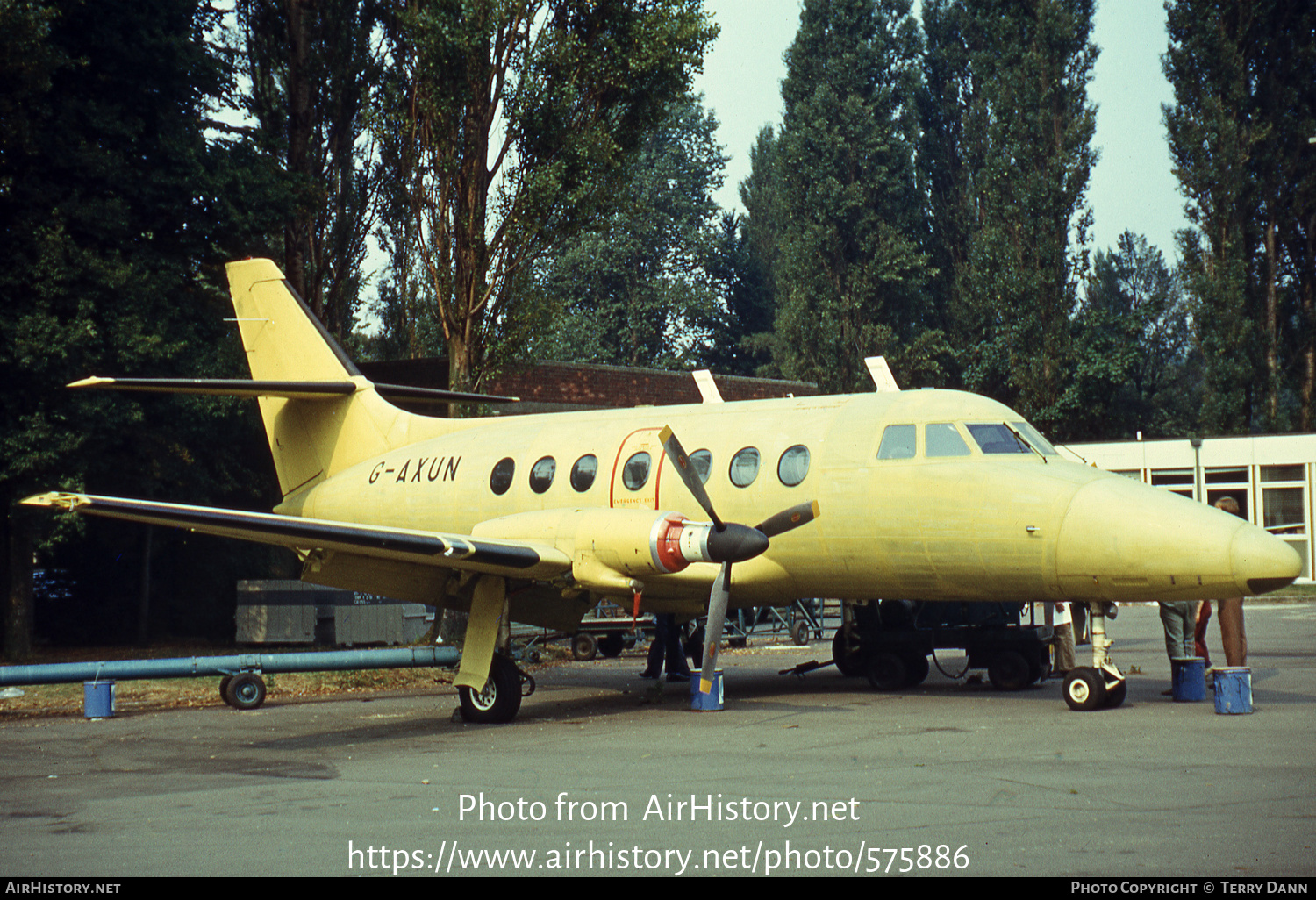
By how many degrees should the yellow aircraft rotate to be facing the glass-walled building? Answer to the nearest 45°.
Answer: approximately 90° to its left

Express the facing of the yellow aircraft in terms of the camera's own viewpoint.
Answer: facing the viewer and to the right of the viewer

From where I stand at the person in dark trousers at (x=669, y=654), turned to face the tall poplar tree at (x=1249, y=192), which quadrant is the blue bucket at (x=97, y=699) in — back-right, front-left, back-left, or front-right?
back-left

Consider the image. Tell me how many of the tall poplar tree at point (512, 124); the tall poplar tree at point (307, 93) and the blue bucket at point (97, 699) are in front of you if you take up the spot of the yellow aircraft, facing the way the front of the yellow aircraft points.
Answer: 0

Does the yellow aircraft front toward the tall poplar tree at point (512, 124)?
no

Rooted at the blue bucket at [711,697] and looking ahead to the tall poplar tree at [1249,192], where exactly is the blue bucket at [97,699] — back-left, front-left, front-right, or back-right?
back-left

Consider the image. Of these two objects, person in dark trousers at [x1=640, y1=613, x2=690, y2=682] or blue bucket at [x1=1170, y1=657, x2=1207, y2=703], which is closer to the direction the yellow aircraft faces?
the blue bucket

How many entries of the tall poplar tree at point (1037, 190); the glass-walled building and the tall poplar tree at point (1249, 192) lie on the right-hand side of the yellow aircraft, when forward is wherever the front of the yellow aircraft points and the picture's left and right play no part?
0

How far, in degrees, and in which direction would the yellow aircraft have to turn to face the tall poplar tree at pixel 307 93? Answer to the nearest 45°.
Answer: approximately 180°

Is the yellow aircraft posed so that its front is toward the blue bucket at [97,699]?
no

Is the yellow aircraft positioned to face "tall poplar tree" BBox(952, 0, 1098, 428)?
no

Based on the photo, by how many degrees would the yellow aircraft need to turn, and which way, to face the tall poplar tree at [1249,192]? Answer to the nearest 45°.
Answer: approximately 90° to its left

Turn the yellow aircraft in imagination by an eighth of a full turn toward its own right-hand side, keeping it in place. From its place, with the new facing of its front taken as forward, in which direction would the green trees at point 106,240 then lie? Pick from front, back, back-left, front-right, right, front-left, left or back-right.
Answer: back-right

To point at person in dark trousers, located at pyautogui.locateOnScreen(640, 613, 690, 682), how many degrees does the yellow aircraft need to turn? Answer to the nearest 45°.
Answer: approximately 135° to its left
